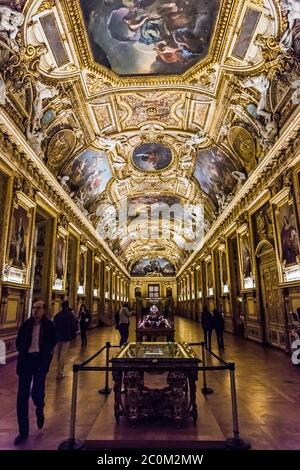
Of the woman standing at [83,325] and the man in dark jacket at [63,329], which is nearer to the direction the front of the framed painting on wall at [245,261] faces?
the woman standing

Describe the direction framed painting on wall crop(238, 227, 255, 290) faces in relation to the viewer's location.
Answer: facing to the left of the viewer

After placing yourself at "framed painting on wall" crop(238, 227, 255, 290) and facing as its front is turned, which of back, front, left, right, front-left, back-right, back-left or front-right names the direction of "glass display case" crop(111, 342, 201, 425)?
left

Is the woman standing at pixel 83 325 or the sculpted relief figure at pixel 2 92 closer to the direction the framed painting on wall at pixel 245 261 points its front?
the woman standing

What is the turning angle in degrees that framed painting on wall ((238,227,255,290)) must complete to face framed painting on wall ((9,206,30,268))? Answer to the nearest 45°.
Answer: approximately 45° to its left

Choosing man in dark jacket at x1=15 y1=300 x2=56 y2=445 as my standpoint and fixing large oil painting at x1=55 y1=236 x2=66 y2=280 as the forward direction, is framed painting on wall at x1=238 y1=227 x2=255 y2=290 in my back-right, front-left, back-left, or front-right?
front-right

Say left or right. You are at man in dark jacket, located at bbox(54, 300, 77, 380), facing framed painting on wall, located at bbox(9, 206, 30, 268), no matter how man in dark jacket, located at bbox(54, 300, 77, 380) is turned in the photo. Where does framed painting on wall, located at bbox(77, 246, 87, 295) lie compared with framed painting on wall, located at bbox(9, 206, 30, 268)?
right

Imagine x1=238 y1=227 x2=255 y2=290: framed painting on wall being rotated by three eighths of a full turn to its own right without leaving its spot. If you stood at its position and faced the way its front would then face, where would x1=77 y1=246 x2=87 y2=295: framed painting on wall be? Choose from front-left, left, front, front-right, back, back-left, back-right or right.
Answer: back-left

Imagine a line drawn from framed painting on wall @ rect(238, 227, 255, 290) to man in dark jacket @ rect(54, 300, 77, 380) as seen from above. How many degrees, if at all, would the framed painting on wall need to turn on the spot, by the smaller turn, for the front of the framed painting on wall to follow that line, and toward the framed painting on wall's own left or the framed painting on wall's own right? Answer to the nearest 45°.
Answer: approximately 45° to the framed painting on wall's own left

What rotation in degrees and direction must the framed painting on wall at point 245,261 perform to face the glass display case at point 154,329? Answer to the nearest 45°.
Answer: approximately 45° to its left

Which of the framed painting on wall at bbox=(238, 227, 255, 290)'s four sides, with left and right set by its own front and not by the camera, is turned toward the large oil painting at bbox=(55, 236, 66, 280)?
front

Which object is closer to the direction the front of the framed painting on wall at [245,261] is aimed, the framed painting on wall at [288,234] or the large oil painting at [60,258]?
the large oil painting

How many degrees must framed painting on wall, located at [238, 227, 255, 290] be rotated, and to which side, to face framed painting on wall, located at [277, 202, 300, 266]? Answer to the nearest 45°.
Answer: approximately 90° to its left

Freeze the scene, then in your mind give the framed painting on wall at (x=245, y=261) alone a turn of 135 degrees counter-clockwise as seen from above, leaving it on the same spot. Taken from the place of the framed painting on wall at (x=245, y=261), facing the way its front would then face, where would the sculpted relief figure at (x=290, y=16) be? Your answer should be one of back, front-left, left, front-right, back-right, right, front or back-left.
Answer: front-right
